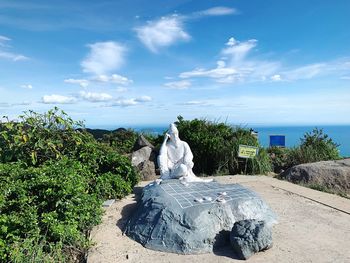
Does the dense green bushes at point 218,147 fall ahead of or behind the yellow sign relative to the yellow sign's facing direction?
behind

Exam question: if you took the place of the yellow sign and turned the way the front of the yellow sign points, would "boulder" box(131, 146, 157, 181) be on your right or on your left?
on your right

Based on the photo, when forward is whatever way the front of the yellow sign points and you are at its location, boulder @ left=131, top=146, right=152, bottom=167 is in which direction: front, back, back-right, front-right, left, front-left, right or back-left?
right

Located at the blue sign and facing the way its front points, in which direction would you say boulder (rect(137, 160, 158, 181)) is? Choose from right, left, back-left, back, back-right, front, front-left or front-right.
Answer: front-right

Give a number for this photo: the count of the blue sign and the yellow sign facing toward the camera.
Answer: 2

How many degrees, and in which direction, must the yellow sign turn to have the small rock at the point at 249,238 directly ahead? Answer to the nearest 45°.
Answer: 0° — it already faces it

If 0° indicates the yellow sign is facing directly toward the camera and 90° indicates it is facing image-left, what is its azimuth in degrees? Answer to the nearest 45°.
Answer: approximately 0°

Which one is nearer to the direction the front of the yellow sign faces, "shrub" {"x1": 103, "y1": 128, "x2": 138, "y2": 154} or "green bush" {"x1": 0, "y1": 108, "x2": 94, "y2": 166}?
the green bush

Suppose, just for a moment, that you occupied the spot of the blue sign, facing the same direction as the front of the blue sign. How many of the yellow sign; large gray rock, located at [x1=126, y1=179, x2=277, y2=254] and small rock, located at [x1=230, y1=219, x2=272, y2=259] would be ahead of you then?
3

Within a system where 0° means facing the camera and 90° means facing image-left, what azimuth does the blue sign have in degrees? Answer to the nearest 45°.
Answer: approximately 0°

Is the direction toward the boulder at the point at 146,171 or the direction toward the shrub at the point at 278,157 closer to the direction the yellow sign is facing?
the boulder

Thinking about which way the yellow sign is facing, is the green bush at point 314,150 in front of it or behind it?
behind

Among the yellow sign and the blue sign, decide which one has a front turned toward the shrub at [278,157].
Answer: the blue sign

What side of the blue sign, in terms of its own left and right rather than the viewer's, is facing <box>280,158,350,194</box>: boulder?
front

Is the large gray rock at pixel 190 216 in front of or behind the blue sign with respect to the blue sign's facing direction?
in front

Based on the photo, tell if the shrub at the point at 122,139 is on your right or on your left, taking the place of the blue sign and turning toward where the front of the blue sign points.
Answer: on your right

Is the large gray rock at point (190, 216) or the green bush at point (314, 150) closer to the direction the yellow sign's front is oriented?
the large gray rock
